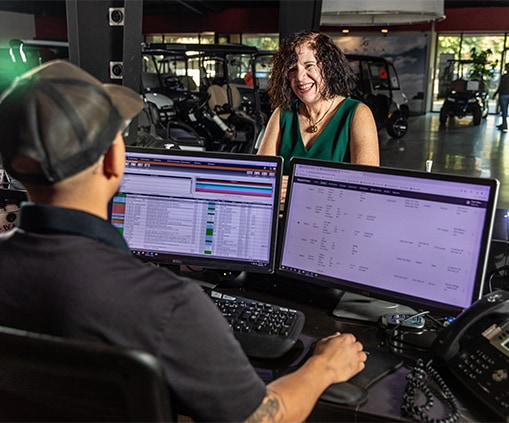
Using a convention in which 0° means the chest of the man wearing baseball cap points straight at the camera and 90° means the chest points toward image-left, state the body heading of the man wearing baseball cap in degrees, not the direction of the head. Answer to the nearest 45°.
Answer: approximately 225°

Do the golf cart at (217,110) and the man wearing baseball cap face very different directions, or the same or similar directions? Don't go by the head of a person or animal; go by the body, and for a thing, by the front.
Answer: very different directions

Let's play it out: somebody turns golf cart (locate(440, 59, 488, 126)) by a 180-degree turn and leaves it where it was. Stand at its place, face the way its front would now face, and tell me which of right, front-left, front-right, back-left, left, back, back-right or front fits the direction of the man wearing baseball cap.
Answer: back

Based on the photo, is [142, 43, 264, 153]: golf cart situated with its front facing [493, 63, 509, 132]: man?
no

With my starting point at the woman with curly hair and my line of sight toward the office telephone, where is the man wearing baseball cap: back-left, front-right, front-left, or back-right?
front-right

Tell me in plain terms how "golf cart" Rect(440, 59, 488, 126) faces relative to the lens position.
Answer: facing the viewer

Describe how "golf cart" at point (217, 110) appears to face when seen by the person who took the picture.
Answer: facing the viewer and to the left of the viewer

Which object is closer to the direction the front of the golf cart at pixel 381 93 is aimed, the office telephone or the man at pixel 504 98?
the man

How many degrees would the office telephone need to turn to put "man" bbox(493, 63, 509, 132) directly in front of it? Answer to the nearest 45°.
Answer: approximately 135° to its right

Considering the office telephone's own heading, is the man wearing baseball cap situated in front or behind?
in front

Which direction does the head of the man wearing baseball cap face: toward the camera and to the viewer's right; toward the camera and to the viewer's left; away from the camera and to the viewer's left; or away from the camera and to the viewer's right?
away from the camera and to the viewer's right

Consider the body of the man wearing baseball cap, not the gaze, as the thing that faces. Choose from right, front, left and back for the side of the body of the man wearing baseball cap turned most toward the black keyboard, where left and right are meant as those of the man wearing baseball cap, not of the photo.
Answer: front

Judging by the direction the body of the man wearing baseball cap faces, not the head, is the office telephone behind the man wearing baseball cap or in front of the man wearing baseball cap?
in front

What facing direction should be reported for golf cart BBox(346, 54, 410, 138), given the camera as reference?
facing the viewer and to the right of the viewer

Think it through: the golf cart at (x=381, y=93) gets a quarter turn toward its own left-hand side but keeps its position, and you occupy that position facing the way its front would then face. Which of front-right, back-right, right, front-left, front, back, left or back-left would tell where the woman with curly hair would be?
back-right
